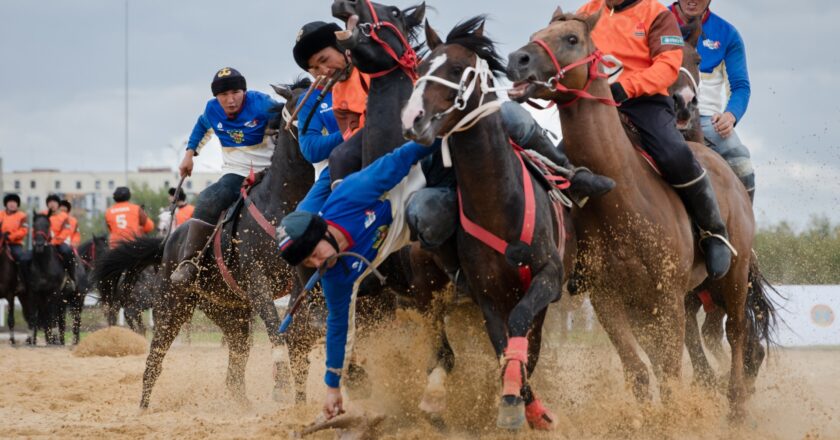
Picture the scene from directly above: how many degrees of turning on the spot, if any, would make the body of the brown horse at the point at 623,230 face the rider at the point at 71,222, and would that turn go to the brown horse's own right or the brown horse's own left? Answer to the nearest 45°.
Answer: approximately 90° to the brown horse's own right

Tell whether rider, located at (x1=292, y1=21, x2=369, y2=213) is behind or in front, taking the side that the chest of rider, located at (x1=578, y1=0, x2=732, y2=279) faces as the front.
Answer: in front

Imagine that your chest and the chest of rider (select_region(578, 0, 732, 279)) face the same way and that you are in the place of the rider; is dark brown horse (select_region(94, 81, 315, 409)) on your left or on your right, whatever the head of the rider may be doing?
on your right

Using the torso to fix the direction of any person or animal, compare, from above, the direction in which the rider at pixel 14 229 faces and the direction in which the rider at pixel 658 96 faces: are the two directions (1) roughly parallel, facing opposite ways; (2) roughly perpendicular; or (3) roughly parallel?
roughly perpendicular

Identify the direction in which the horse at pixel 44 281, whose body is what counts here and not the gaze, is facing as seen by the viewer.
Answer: toward the camera

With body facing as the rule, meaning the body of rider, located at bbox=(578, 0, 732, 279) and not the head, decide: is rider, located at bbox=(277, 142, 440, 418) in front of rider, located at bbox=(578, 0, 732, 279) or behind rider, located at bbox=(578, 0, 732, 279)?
in front

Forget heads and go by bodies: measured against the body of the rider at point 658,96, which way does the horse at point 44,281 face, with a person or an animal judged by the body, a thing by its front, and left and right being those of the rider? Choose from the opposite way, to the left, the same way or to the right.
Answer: to the left

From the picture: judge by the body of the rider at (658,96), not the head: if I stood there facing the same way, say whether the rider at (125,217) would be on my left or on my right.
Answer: on my right

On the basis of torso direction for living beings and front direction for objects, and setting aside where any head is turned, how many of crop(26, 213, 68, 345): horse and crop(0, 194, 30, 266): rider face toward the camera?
2

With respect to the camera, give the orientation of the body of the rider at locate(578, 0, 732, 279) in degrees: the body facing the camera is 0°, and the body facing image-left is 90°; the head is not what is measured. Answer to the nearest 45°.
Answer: approximately 45°

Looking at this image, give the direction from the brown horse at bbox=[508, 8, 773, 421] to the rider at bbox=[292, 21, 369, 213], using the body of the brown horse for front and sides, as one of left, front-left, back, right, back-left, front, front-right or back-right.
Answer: front-right

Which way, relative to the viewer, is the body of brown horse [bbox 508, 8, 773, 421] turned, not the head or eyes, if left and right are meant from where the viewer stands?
facing the viewer and to the left of the viewer

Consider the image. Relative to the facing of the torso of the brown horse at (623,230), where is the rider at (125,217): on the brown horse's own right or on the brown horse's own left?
on the brown horse's own right

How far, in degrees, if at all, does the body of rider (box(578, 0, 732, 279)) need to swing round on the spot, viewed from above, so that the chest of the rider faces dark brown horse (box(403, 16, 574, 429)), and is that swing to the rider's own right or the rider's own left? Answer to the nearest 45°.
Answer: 0° — they already face it

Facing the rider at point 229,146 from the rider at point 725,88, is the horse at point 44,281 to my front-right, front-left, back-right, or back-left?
front-right

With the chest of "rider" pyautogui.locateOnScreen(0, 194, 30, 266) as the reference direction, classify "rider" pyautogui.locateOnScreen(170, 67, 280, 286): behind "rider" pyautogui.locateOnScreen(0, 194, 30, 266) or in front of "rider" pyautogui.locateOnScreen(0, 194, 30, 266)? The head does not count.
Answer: in front
